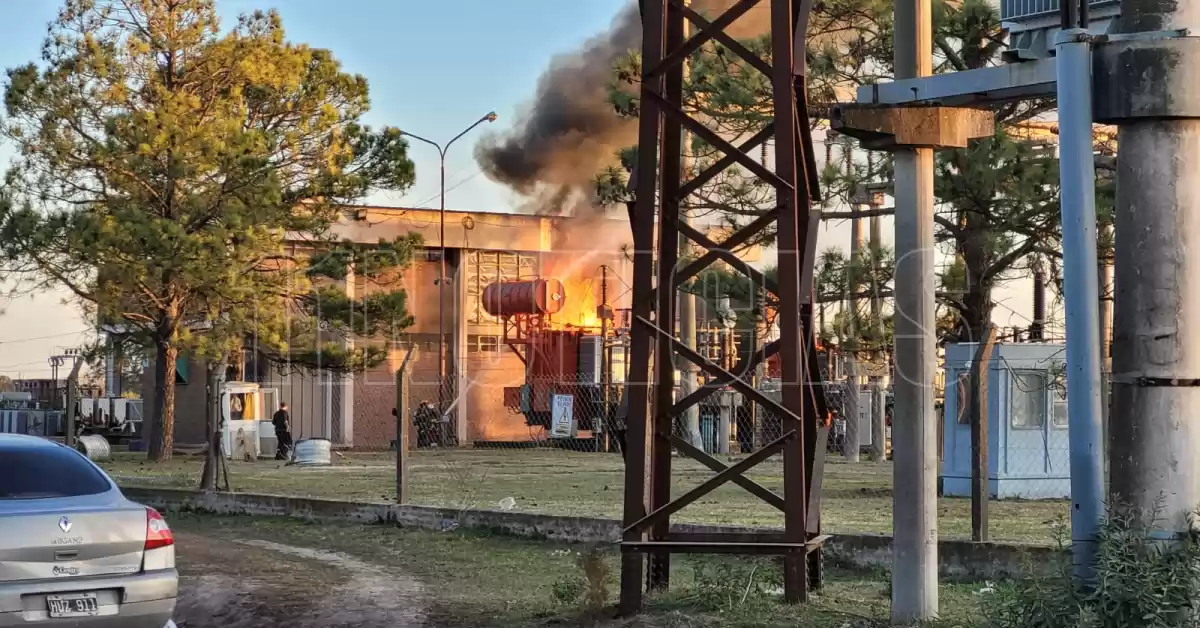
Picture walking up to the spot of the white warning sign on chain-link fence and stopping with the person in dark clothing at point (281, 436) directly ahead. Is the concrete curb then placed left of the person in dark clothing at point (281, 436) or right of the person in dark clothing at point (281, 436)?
left

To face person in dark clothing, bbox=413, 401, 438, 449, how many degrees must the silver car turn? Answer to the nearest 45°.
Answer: approximately 45° to its right

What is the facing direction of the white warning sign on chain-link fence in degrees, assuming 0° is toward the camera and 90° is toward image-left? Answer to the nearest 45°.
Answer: approximately 0°

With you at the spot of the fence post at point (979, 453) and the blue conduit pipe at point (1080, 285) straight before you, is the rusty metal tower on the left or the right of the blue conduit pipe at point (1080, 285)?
right

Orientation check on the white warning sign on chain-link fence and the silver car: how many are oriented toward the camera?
1

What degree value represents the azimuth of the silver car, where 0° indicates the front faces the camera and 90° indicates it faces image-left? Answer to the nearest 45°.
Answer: approximately 135°

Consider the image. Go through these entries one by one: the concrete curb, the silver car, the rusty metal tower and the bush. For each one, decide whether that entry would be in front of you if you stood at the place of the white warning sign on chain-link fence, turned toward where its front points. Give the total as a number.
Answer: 4

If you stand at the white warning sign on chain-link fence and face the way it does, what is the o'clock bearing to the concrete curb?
The concrete curb is roughly at 12 o'clock from the white warning sign on chain-link fence.
